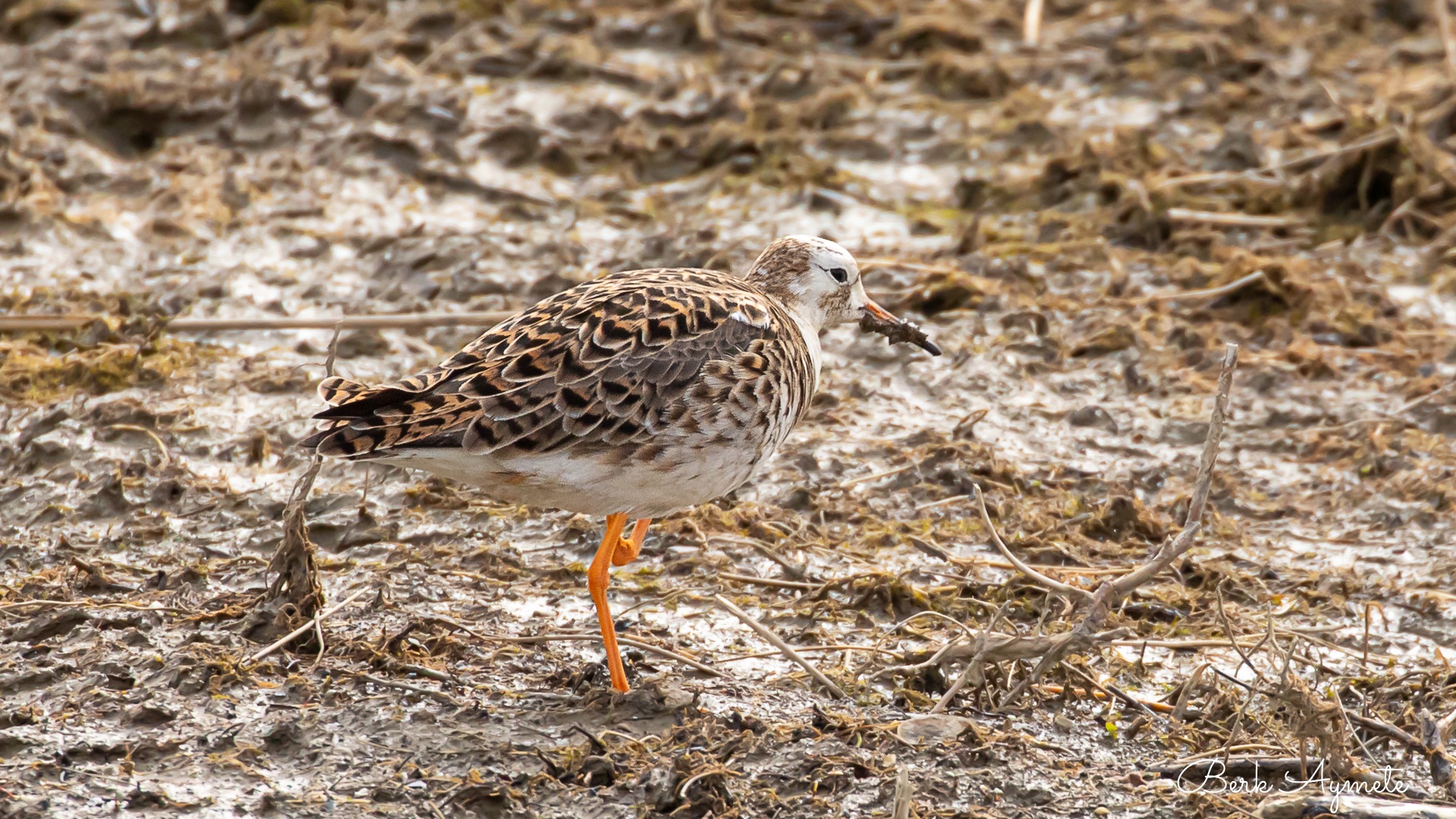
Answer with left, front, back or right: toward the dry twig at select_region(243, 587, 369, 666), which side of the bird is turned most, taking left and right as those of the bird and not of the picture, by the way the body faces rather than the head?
back

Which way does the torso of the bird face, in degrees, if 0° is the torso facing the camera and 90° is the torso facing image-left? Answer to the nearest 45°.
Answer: approximately 270°

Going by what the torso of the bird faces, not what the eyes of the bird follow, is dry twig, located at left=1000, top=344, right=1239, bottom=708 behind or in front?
in front
